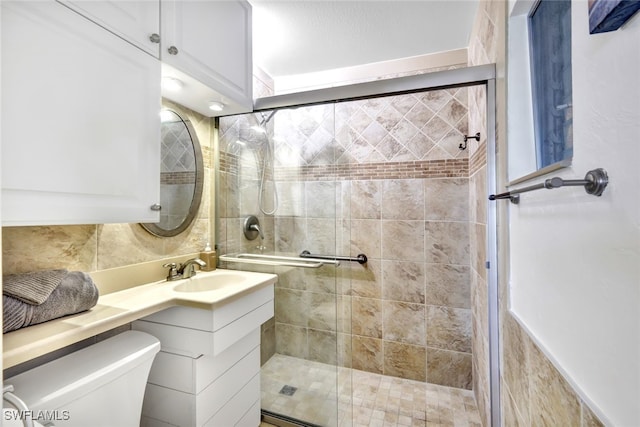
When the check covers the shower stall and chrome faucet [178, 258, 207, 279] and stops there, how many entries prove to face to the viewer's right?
1

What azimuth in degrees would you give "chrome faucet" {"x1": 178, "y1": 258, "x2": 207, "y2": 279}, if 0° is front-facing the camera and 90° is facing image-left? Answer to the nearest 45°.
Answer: approximately 270°

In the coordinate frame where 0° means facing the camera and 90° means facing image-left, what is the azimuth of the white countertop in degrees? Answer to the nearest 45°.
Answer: approximately 315°

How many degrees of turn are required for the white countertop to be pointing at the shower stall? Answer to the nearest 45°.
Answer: approximately 45° to its left

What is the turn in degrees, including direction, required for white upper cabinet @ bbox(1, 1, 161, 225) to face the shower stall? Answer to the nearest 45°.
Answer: approximately 45° to its left

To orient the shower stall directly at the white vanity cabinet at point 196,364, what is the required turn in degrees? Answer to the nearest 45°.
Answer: approximately 45° to its right

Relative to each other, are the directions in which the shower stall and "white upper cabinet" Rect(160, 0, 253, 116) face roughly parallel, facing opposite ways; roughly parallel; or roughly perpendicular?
roughly perpendicular
